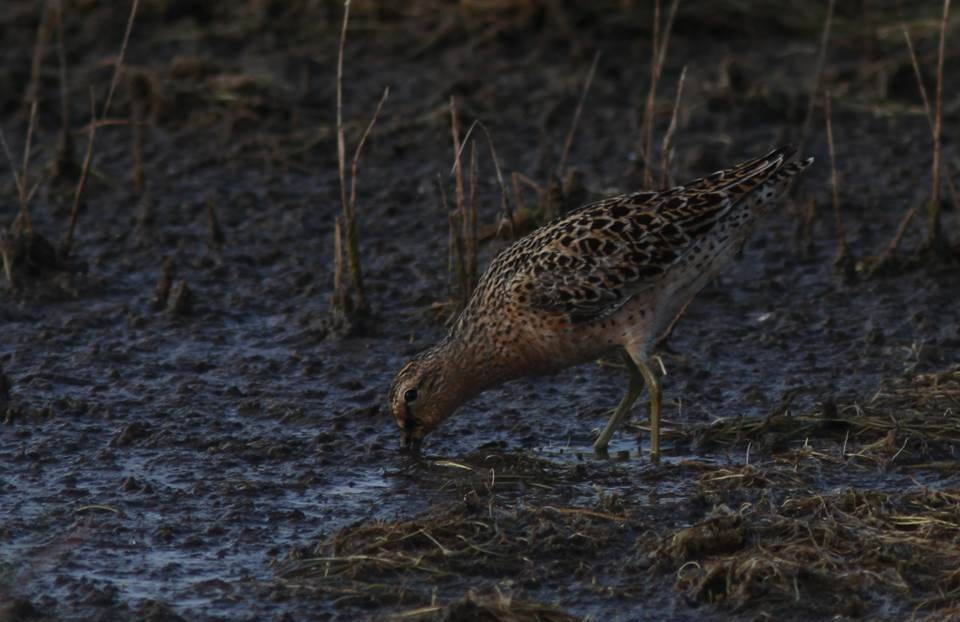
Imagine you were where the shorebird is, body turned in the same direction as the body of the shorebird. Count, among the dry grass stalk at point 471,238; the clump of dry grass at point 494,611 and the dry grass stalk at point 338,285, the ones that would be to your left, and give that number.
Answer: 1

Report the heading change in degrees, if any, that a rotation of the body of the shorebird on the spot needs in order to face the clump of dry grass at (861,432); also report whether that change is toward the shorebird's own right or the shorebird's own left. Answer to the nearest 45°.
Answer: approximately 180°

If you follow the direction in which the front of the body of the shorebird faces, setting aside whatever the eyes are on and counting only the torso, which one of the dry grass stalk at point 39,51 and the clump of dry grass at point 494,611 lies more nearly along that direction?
the dry grass stalk

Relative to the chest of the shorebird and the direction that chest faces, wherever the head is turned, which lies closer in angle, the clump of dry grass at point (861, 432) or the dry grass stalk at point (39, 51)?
the dry grass stalk

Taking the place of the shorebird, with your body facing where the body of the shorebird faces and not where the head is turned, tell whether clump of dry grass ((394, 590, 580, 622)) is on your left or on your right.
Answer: on your left

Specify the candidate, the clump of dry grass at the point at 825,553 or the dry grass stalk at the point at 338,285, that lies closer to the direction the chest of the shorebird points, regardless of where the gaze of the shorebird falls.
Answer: the dry grass stalk

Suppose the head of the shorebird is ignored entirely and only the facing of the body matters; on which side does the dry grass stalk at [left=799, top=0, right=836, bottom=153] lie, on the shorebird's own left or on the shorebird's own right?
on the shorebird's own right

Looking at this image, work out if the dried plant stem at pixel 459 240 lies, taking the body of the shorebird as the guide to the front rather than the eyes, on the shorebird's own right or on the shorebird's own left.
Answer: on the shorebird's own right

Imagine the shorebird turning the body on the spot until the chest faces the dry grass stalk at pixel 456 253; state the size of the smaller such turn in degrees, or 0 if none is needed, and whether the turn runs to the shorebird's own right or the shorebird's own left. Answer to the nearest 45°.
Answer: approximately 45° to the shorebird's own right

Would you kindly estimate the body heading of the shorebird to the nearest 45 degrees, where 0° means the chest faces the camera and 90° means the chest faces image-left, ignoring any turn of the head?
approximately 90°

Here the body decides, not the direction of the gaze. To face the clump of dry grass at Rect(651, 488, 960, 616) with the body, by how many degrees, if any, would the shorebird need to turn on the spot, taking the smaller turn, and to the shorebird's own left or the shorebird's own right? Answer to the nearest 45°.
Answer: approximately 135° to the shorebird's own left

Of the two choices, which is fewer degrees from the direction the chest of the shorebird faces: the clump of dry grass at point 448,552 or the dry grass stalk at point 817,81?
the clump of dry grass

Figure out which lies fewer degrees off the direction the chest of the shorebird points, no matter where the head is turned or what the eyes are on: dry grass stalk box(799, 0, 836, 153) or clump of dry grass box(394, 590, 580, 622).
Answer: the clump of dry grass
